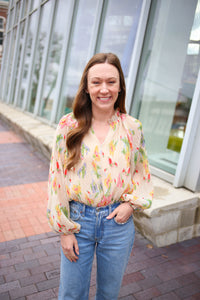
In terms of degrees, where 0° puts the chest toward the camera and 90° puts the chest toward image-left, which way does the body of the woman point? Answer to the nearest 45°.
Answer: approximately 0°

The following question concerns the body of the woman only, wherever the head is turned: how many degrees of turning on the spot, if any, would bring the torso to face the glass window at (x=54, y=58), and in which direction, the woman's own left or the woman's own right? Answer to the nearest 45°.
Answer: approximately 180°

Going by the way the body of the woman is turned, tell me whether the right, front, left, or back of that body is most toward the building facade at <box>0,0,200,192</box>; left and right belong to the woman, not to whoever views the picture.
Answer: back

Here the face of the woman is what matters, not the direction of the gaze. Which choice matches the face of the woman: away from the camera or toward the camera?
toward the camera

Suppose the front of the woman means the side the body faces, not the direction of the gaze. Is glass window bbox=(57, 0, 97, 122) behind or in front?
behind

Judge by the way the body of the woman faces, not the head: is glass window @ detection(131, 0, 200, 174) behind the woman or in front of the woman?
behind

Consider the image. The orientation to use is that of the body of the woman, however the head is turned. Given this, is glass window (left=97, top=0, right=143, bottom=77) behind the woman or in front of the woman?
behind

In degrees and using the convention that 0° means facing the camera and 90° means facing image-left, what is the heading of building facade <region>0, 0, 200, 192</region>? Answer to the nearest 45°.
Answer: approximately 45°

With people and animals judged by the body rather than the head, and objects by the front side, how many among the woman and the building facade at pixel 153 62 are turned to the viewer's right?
0
